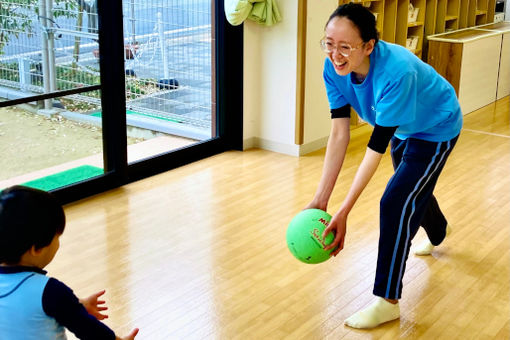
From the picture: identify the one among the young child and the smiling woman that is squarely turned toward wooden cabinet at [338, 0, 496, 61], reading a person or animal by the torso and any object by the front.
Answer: the young child

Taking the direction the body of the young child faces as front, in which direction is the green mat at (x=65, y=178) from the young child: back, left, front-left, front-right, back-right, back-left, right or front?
front-left

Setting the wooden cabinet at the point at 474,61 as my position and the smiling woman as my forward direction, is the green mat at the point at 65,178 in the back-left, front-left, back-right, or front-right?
front-right

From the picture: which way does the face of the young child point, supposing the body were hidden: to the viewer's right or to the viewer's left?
to the viewer's right

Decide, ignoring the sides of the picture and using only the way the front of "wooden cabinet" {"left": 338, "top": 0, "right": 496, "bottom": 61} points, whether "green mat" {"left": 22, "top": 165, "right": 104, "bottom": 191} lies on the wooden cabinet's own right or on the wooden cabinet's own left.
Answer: on the wooden cabinet's own right

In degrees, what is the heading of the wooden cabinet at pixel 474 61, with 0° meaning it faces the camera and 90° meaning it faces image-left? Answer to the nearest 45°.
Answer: approximately 315°

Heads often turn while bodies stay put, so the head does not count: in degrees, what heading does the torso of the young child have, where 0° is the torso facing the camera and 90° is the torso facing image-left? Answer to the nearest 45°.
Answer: approximately 225°

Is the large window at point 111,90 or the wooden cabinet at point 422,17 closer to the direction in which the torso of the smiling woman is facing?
the large window

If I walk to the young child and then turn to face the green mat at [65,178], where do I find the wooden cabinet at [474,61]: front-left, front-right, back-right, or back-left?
front-right

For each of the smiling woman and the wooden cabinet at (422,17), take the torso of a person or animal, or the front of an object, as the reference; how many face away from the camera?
0

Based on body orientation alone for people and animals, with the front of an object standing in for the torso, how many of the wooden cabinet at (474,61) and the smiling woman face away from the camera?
0

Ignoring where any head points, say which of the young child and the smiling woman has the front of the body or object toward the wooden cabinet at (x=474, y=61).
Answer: the young child

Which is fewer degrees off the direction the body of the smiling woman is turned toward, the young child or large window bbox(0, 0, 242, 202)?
the young child

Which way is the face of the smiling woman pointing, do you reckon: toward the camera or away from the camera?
toward the camera

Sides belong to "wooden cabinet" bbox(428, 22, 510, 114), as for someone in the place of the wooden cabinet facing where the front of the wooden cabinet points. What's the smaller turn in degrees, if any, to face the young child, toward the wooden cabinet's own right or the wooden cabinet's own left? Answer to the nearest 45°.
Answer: approximately 45° to the wooden cabinet's own right

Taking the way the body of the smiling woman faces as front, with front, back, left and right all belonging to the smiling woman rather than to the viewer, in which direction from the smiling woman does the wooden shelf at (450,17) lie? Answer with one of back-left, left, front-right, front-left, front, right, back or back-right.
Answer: back-right

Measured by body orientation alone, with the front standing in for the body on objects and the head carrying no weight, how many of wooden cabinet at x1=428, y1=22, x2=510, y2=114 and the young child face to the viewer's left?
0
